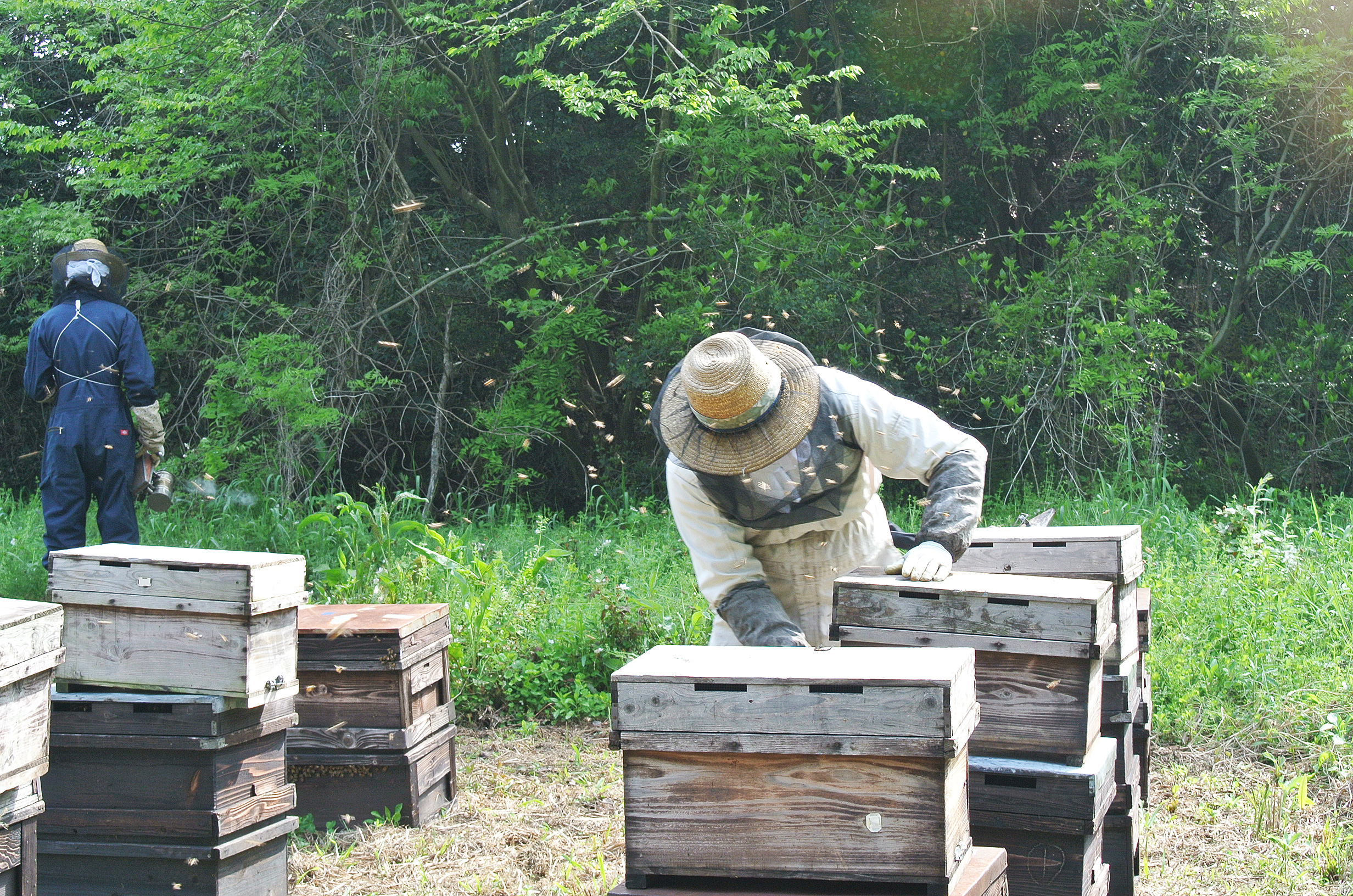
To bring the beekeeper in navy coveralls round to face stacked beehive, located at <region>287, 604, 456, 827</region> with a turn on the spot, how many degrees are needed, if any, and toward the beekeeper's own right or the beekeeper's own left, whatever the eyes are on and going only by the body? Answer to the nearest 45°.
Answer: approximately 180°

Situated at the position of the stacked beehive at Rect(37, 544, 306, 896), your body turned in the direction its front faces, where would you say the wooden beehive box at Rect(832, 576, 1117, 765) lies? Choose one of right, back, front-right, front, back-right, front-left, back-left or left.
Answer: front-left

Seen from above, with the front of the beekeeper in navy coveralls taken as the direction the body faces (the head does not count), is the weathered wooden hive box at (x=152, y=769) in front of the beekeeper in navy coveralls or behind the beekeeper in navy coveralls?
behind

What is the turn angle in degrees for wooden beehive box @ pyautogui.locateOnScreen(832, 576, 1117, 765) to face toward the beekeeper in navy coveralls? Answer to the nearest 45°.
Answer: approximately 135° to its right

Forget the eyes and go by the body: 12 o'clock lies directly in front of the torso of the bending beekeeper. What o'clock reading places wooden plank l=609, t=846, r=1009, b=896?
The wooden plank is roughly at 12 o'clock from the bending beekeeper.

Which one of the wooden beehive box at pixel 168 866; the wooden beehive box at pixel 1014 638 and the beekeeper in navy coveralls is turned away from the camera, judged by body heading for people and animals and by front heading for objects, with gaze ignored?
the beekeeper in navy coveralls

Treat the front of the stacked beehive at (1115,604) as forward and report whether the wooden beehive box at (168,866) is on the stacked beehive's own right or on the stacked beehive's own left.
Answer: on the stacked beehive's own right

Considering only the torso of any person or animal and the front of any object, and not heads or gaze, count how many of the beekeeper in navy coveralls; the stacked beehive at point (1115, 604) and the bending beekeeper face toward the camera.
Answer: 2

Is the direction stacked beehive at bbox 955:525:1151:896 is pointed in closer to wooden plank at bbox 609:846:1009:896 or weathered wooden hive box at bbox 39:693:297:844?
the wooden plank

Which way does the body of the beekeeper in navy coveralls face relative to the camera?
away from the camera

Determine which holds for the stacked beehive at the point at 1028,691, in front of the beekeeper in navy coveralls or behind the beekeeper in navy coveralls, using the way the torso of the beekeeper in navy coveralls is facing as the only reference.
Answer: behind
